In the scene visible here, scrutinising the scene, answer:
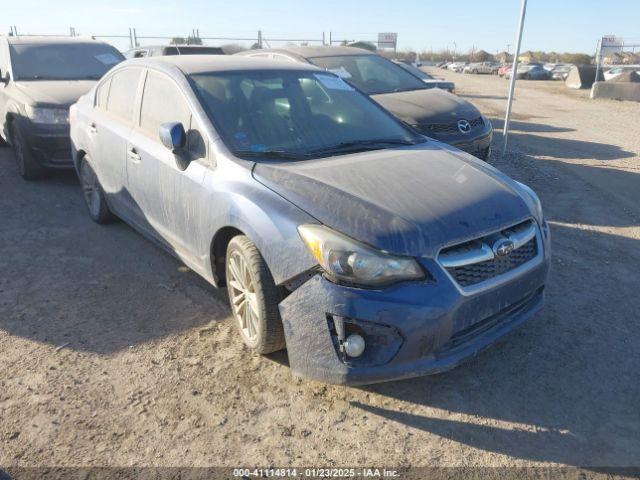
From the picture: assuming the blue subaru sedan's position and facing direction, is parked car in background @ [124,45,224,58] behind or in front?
behind

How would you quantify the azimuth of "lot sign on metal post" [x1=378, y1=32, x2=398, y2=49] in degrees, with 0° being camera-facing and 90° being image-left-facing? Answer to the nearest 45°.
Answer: approximately 0°

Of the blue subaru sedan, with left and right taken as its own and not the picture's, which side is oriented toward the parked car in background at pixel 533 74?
left

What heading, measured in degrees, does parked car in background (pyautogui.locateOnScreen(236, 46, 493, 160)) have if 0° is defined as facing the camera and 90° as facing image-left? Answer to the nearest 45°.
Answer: approximately 315°

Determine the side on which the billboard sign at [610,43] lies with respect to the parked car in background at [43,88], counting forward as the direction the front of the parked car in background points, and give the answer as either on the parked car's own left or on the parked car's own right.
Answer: on the parked car's own left

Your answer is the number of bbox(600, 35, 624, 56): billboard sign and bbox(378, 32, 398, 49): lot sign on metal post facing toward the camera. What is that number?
2

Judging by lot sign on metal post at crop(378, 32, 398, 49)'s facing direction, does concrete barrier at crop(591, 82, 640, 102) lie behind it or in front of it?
in front

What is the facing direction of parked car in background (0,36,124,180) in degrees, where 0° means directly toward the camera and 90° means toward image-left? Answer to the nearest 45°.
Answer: approximately 315°

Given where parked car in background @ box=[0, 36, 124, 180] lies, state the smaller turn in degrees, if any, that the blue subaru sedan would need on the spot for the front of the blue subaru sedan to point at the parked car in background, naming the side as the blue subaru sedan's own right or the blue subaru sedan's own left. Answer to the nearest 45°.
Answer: approximately 180°
